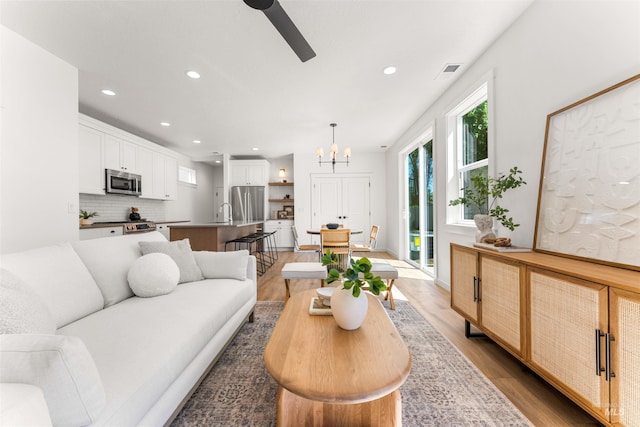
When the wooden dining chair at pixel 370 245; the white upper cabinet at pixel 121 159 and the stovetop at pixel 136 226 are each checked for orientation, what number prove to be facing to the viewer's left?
1

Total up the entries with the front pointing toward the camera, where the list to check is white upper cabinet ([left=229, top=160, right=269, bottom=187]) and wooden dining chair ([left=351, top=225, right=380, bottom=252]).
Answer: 1

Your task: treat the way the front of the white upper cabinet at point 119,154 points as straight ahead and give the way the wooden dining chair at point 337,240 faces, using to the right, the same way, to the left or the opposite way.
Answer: to the left

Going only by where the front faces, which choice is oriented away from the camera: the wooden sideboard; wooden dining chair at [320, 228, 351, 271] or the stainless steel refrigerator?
the wooden dining chair

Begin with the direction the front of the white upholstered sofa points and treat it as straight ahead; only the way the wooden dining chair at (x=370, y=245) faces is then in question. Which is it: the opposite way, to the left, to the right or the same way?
the opposite way

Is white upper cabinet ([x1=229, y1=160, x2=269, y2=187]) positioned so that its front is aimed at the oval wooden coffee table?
yes

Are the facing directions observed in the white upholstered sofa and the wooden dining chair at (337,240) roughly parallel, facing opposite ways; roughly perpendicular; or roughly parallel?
roughly perpendicular

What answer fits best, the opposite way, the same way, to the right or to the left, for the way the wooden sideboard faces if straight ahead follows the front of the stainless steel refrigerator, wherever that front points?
to the right

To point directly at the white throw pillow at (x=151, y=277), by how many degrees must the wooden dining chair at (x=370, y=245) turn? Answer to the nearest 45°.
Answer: approximately 45° to its left

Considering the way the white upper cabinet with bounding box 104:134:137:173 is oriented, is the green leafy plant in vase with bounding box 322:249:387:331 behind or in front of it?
in front

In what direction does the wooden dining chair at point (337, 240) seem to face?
away from the camera

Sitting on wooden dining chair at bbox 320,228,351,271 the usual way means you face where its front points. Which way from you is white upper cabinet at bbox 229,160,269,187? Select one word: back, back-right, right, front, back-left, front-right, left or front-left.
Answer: front-left

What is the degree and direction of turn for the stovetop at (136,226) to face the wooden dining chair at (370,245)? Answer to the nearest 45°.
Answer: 0° — it already faces it

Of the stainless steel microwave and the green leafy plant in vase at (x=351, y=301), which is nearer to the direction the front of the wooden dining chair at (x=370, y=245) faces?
the stainless steel microwave

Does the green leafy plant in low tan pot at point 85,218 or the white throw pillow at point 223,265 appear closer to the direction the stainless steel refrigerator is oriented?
the white throw pillow

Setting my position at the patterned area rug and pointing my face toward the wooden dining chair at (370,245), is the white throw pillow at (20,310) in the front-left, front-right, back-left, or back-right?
back-left

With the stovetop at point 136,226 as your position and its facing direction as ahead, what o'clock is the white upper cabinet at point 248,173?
The white upper cabinet is roughly at 10 o'clock from the stovetop.

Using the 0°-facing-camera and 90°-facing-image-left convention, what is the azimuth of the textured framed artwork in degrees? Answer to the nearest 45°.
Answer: approximately 45°

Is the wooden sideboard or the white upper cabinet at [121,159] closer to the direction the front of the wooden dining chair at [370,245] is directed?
the white upper cabinet

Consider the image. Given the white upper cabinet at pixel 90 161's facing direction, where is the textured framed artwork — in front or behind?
in front

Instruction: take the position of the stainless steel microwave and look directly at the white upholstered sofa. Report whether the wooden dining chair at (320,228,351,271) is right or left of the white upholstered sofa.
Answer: left
